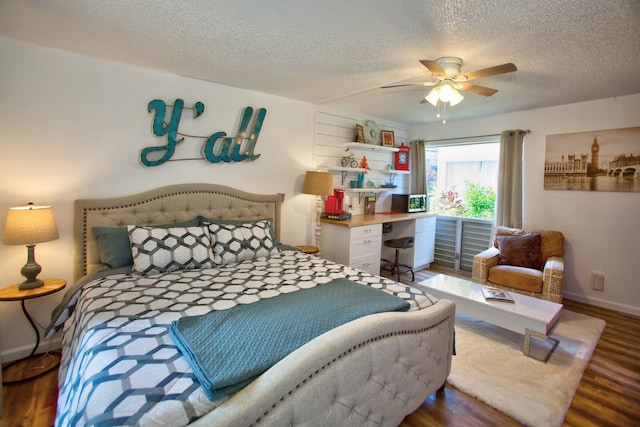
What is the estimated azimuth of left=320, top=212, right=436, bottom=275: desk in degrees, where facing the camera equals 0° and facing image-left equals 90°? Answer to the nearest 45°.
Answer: approximately 315°

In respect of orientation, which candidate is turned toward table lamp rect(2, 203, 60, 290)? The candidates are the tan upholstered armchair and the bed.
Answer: the tan upholstered armchair

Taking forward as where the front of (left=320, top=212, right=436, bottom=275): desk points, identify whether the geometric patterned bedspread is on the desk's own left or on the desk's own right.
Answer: on the desk's own right

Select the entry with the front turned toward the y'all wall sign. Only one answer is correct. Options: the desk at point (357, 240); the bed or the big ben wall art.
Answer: the big ben wall art

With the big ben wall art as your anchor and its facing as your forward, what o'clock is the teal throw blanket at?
The teal throw blanket is roughly at 11 o'clock from the big ben wall art.

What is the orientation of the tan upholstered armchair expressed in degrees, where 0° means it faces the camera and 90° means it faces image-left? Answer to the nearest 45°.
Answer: approximately 45°

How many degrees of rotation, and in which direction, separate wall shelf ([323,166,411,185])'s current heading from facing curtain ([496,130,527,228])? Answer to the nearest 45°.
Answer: approximately 45° to its left

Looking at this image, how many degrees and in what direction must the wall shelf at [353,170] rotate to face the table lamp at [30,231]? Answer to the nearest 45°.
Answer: approximately 90° to its right

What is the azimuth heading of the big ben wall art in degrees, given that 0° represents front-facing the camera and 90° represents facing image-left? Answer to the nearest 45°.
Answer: approximately 45°
